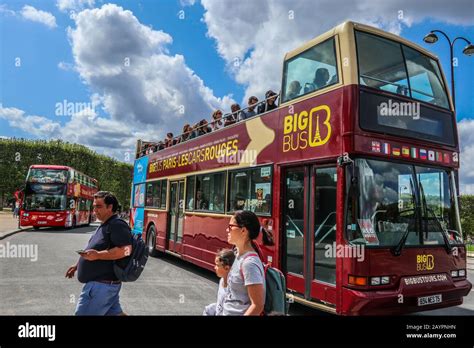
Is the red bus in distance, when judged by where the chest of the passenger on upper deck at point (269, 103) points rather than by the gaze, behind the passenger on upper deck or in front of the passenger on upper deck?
behind

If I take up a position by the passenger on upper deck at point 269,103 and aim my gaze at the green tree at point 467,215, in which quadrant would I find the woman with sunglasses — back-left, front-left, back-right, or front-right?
back-right

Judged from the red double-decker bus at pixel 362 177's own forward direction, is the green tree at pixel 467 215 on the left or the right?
on its left

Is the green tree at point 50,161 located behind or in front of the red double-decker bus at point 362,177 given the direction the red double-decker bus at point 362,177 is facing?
behind
